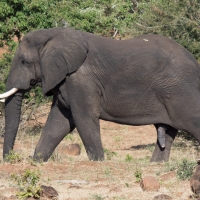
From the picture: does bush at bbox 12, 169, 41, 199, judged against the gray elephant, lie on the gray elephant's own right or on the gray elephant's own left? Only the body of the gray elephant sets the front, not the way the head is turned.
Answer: on the gray elephant's own left

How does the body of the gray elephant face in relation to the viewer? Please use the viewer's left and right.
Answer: facing to the left of the viewer

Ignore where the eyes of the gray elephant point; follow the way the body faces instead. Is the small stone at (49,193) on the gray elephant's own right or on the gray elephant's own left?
on the gray elephant's own left

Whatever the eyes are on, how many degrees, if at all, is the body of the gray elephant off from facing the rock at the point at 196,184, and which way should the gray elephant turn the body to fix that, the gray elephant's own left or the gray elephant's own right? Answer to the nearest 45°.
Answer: approximately 90° to the gray elephant's own left

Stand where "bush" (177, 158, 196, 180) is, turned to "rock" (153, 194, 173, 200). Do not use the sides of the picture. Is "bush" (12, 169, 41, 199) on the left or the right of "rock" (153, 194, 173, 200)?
right

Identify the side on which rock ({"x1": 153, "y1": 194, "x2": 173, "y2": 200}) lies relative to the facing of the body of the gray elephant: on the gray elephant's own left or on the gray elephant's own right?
on the gray elephant's own left

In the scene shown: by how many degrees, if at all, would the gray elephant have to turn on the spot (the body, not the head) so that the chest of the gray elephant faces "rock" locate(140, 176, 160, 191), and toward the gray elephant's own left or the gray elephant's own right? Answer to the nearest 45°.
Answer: approximately 90° to the gray elephant's own left
